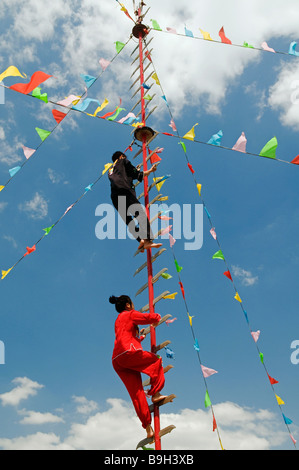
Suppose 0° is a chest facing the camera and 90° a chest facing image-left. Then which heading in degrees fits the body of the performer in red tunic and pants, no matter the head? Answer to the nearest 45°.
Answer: approximately 225°

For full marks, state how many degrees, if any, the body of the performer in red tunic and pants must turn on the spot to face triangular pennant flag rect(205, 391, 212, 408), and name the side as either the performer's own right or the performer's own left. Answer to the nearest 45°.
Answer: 0° — they already face it
